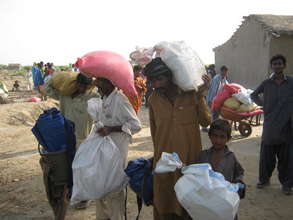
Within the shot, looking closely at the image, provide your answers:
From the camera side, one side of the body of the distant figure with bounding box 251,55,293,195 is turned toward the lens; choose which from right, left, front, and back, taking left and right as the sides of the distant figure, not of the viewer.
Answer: front

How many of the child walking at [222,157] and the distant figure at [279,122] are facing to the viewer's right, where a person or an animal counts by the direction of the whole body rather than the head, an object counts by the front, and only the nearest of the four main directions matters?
0

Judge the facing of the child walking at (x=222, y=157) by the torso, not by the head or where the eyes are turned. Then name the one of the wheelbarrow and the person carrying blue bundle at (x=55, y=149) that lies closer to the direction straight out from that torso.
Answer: the person carrying blue bundle

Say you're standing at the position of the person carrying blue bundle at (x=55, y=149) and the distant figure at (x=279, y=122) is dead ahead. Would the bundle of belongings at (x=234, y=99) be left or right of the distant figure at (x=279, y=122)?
left

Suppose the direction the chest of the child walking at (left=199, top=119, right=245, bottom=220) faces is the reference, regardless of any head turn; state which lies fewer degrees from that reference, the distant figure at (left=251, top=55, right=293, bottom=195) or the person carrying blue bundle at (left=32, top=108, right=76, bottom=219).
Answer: the person carrying blue bundle

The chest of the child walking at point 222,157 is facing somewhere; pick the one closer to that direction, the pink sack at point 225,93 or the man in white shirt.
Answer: the man in white shirt

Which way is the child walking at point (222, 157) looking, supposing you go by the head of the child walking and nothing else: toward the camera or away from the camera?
toward the camera

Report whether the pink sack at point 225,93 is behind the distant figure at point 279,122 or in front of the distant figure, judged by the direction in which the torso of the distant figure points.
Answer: behind

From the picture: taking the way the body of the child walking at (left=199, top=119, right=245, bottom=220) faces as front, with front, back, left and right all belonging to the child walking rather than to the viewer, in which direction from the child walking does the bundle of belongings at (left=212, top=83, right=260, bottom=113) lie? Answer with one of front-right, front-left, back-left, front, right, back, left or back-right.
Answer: back-right

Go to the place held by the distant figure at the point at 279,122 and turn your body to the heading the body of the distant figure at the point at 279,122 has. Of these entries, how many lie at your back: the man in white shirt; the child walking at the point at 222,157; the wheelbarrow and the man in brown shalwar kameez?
1

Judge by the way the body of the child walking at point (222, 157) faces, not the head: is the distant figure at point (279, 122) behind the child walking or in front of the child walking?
behind

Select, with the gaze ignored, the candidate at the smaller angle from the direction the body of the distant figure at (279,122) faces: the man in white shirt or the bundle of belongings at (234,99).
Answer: the man in white shirt

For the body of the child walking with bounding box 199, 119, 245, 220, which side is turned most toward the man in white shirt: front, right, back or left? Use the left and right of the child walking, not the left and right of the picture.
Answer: right

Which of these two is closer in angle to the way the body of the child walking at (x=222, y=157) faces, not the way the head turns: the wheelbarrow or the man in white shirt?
the man in white shirt

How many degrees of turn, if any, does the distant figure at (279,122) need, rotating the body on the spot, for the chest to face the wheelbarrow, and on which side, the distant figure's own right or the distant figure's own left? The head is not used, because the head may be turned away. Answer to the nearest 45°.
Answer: approximately 180°

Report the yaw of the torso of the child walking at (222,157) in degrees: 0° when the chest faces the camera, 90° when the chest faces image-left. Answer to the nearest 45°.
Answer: approximately 45°
